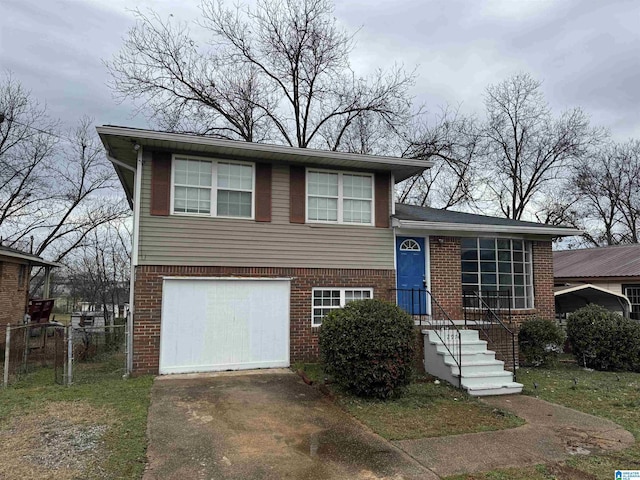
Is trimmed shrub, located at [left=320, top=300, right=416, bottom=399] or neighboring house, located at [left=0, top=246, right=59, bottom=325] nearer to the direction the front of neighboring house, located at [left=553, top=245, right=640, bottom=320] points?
the trimmed shrub

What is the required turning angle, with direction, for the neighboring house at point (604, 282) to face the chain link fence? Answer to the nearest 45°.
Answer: approximately 45° to its right

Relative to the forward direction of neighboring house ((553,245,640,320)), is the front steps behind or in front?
in front

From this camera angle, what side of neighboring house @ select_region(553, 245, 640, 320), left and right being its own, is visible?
front

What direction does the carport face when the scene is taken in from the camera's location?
facing the viewer

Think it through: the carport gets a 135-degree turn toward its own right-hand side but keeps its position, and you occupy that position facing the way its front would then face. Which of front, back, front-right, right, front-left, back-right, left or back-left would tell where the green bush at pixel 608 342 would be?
back-left

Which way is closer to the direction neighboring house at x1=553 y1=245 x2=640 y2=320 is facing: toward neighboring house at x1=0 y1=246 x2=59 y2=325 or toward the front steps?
the front steps

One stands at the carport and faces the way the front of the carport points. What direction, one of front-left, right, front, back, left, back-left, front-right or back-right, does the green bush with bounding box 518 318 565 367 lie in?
front

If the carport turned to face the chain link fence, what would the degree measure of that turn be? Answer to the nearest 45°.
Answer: approximately 45° to its right

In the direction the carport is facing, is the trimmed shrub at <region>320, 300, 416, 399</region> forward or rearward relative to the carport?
forward

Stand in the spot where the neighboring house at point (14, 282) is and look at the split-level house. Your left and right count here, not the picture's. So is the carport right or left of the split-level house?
left

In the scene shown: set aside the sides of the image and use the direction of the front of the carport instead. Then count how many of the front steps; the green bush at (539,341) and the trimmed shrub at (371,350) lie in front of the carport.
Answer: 3

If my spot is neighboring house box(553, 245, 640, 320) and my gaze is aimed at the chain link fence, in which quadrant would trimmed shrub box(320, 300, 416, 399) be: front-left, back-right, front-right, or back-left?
front-left

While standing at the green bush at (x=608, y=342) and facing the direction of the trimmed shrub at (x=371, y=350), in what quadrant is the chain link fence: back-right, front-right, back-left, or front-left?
front-right

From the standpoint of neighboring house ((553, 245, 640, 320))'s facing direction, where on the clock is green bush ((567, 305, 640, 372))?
The green bush is roughly at 12 o'clock from the neighboring house.
